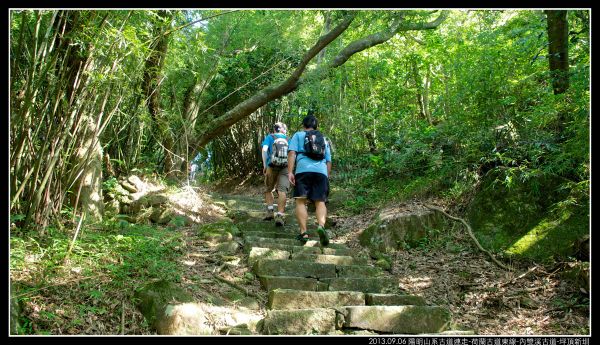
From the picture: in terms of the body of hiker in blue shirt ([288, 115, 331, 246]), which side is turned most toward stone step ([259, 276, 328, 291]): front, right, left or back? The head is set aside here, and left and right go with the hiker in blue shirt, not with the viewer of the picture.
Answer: back

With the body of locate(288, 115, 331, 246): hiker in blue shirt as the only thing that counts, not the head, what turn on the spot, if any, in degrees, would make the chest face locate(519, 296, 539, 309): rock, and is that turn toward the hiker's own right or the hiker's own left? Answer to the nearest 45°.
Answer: approximately 135° to the hiker's own right

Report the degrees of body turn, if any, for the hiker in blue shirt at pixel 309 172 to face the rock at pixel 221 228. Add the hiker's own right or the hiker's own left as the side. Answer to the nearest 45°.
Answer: approximately 45° to the hiker's own left

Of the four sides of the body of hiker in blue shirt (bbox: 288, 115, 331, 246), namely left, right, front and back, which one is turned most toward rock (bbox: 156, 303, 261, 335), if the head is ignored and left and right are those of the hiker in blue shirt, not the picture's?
back

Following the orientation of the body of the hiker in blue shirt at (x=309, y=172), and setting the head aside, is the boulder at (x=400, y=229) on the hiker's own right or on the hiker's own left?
on the hiker's own right

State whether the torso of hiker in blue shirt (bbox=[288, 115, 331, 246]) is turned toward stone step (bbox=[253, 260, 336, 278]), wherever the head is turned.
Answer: no

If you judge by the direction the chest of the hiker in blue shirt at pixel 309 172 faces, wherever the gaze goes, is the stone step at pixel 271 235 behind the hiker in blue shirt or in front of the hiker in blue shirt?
in front

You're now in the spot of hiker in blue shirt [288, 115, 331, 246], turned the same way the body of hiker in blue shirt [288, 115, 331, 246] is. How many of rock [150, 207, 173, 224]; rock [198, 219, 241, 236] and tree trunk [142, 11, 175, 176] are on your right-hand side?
0

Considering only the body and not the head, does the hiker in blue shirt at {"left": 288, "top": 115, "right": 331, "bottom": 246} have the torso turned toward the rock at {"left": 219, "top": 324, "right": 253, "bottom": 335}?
no

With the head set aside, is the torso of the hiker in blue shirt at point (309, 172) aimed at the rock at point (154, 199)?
no

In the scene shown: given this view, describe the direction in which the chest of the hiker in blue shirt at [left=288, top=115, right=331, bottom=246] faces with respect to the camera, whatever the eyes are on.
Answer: away from the camera
